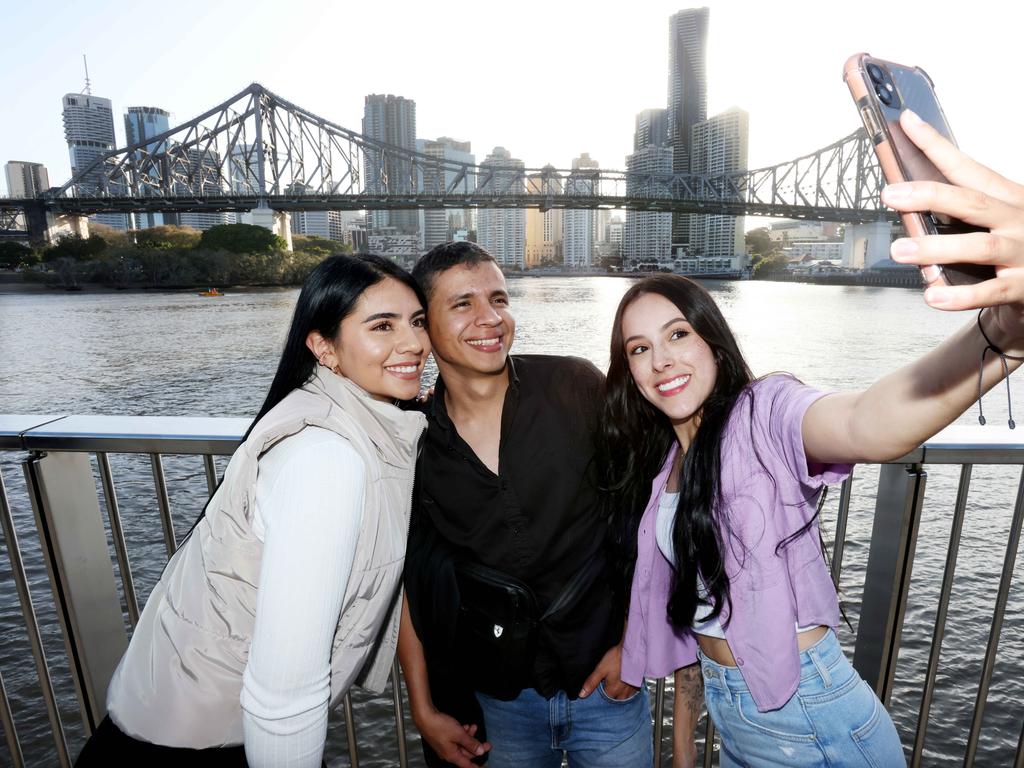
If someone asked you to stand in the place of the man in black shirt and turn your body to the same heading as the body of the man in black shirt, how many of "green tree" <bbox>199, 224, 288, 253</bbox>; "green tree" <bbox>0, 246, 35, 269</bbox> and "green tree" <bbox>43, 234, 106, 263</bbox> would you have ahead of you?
0

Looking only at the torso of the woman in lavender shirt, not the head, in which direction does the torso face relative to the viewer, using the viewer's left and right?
facing the viewer and to the left of the viewer

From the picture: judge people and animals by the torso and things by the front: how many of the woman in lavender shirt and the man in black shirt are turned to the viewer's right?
0

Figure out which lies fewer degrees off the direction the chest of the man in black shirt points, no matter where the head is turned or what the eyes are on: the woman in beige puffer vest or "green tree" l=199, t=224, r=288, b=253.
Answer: the woman in beige puffer vest

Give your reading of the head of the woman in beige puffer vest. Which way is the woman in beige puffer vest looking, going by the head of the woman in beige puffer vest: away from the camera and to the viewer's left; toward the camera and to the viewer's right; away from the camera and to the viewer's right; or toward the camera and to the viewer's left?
toward the camera and to the viewer's right

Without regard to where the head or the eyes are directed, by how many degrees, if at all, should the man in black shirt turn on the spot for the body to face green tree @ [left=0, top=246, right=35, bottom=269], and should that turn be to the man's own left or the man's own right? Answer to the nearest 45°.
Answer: approximately 135° to the man's own right

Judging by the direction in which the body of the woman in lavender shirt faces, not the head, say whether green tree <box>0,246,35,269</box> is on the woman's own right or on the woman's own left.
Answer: on the woman's own right

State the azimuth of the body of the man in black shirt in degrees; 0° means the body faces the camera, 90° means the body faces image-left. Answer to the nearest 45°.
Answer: approximately 0°

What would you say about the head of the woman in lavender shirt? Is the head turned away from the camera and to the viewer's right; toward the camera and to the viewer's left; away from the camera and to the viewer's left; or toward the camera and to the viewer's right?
toward the camera and to the viewer's right
